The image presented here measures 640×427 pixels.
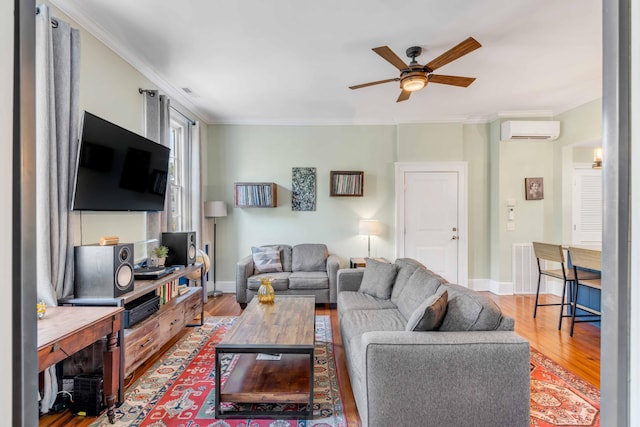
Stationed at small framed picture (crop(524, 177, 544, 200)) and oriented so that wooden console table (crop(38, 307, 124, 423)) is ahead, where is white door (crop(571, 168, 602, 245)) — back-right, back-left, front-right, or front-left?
back-left

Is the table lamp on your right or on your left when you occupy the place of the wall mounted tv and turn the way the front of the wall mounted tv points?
on your left

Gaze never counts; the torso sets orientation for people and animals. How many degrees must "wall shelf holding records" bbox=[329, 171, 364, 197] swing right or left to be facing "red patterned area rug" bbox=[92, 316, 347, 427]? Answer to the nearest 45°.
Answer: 0° — it already faces it

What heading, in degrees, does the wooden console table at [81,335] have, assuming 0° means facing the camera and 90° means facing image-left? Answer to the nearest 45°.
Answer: approximately 315°

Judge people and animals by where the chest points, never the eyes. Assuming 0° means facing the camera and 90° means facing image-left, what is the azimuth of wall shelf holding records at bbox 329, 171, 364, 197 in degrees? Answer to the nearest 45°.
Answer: approximately 0°

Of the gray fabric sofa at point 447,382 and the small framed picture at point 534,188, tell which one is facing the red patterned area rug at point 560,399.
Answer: the small framed picture
